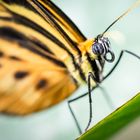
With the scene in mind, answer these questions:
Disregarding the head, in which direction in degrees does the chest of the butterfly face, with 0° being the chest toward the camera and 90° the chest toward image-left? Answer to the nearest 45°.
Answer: approximately 270°

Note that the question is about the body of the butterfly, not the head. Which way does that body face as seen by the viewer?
to the viewer's right
